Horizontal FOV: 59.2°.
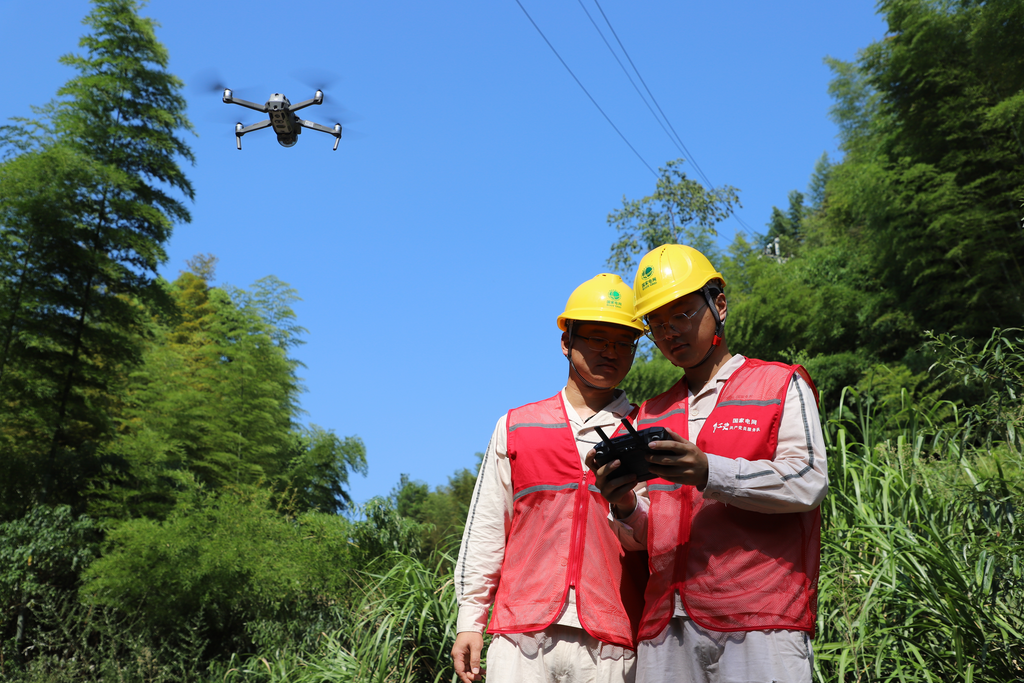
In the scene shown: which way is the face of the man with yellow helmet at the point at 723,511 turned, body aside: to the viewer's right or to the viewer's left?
to the viewer's left

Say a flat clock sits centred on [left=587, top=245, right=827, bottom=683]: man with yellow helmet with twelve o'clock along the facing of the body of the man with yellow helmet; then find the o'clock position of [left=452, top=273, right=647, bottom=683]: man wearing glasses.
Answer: The man wearing glasses is roughly at 3 o'clock from the man with yellow helmet.

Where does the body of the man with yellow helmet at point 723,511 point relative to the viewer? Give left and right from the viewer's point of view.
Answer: facing the viewer and to the left of the viewer

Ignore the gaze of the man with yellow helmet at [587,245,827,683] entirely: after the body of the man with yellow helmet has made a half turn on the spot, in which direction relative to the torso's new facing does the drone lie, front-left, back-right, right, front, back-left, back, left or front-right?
left

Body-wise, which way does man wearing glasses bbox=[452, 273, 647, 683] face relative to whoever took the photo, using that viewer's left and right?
facing the viewer and to the right of the viewer

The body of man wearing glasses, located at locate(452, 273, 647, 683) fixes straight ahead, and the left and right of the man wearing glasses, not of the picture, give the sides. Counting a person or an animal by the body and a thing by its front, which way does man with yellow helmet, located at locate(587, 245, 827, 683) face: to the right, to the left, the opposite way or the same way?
to the right

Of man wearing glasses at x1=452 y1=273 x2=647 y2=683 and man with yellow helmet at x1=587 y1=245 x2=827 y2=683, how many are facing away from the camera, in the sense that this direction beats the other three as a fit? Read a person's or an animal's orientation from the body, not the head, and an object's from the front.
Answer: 0

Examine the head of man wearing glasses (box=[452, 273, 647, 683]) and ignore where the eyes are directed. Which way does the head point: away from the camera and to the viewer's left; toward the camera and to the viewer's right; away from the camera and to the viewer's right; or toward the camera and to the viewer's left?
toward the camera and to the viewer's right
